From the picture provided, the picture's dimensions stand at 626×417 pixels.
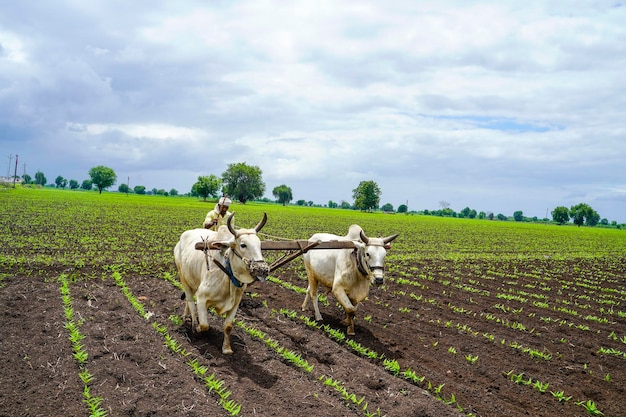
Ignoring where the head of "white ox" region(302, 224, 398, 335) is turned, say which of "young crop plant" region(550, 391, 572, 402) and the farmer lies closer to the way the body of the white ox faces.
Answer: the young crop plant

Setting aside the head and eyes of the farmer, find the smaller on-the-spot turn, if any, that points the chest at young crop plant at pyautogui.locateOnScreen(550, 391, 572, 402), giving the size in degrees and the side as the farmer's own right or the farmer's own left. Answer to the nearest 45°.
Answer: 0° — they already face it

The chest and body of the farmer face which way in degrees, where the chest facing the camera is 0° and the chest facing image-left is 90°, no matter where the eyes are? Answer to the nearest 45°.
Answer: approximately 315°

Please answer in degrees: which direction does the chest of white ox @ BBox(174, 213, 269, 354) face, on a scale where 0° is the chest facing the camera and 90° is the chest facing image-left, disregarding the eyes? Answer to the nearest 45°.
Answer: approximately 315°

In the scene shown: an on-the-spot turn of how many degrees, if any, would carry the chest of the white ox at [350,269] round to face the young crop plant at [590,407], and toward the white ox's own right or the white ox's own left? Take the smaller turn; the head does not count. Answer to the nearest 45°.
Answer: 0° — it already faces it

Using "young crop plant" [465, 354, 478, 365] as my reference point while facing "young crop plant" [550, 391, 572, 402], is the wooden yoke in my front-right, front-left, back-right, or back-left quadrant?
back-right

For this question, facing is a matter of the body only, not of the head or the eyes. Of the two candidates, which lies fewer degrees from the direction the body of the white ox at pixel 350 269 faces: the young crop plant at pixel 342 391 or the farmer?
the young crop plant
